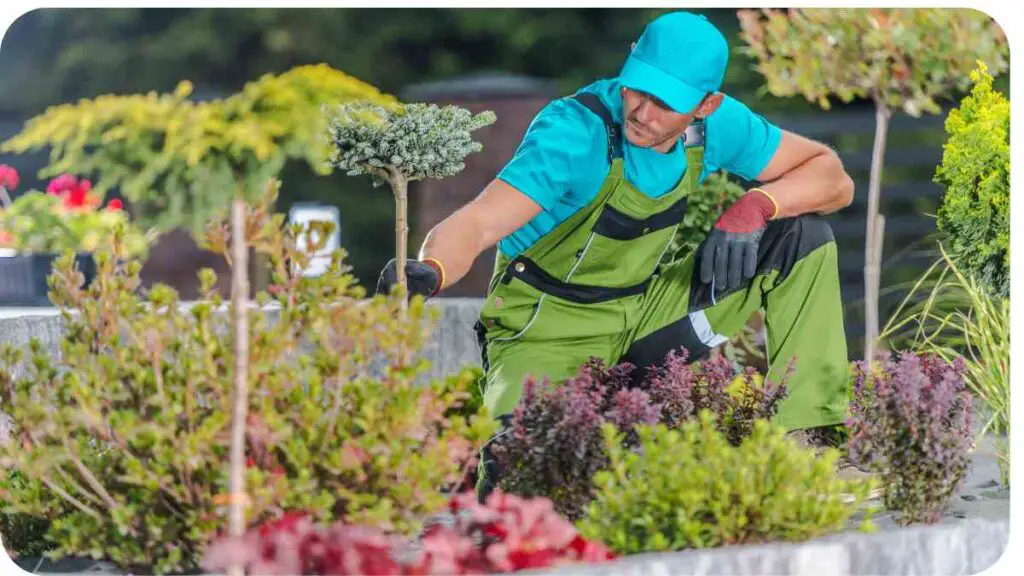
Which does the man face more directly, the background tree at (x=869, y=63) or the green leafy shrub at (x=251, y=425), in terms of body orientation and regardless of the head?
the green leafy shrub

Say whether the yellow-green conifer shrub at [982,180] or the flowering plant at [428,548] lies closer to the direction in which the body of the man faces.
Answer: the flowering plant

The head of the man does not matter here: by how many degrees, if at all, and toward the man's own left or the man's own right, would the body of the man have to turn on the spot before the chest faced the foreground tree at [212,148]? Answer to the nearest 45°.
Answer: approximately 45° to the man's own right

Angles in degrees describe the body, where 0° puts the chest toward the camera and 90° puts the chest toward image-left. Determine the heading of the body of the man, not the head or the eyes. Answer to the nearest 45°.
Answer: approximately 0°

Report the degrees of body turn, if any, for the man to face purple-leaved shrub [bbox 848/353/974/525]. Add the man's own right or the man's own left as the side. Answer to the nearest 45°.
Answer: approximately 45° to the man's own left
